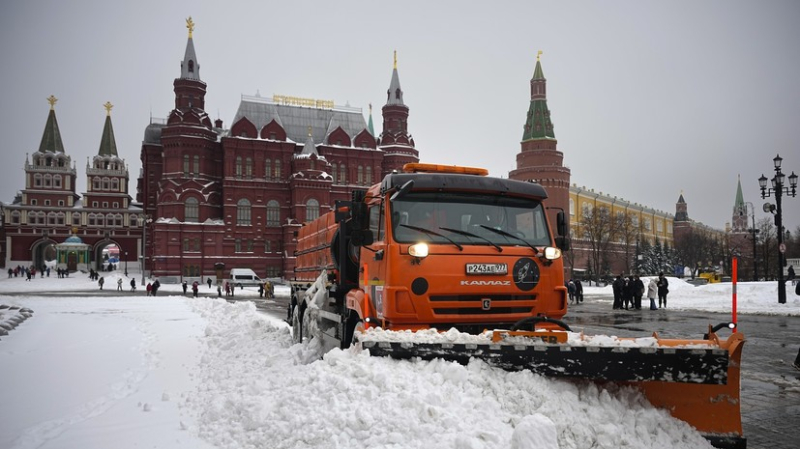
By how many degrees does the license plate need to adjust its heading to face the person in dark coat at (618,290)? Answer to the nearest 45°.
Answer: approximately 180°

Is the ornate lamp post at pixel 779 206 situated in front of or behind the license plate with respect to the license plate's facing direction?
behind

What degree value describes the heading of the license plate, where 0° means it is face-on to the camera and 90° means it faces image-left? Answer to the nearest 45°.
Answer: approximately 0°

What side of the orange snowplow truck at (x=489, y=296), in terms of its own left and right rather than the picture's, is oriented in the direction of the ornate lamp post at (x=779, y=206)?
left

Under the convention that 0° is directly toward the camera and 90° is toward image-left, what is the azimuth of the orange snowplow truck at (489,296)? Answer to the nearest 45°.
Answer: approximately 315°

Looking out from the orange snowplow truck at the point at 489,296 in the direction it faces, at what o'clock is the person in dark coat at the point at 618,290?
The person in dark coat is roughly at 8 o'clock from the orange snowplow truck.

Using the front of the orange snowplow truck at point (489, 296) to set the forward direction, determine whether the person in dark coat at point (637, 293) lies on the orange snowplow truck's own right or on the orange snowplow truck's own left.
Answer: on the orange snowplow truck's own left
